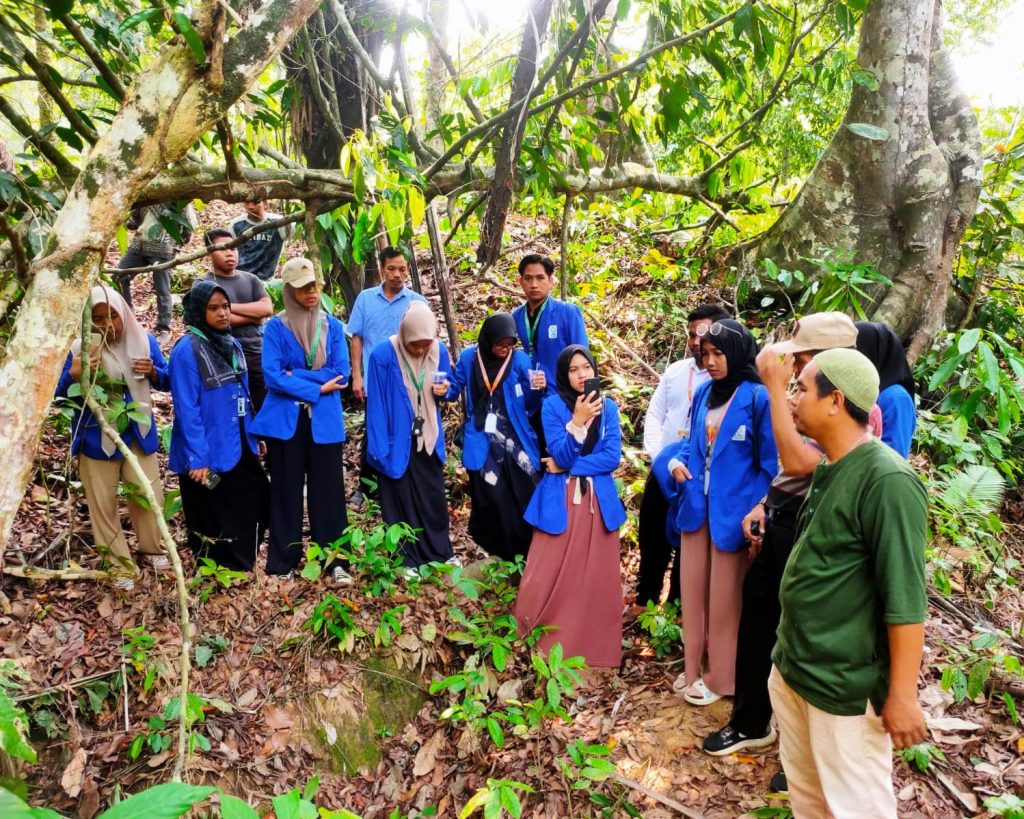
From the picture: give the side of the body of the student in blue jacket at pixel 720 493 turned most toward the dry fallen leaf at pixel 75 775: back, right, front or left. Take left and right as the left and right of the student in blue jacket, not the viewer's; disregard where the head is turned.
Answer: front

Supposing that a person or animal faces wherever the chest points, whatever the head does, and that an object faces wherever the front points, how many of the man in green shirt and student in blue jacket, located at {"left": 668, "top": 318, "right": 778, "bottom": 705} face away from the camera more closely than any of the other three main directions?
0

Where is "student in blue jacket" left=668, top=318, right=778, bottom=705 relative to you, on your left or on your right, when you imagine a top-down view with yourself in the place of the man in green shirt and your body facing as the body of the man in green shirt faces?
on your right

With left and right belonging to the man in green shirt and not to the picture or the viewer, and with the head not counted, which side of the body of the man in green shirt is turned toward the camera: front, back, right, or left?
left

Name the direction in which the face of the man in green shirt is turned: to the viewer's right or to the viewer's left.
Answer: to the viewer's left

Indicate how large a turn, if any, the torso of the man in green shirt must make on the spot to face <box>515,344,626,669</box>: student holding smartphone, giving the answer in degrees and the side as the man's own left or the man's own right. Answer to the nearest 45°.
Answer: approximately 45° to the man's own right

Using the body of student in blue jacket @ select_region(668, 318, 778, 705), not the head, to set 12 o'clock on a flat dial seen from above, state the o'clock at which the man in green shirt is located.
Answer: The man in green shirt is roughly at 10 o'clock from the student in blue jacket.

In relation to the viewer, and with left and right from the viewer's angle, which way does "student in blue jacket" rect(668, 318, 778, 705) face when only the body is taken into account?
facing the viewer and to the left of the viewer

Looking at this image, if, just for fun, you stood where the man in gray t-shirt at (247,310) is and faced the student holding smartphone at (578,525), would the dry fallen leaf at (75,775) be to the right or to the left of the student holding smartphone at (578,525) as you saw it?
right

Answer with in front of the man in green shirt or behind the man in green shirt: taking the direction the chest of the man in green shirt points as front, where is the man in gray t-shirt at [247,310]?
in front
